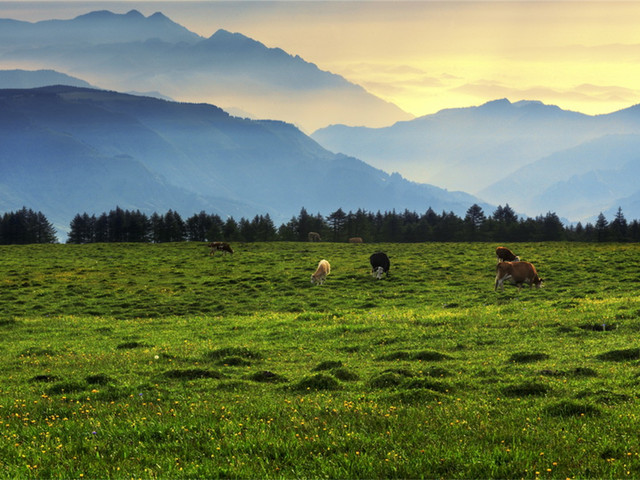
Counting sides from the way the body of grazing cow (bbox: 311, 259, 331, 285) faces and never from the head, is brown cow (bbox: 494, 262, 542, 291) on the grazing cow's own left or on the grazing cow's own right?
on the grazing cow's own left

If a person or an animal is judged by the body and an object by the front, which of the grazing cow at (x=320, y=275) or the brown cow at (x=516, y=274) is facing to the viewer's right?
the brown cow

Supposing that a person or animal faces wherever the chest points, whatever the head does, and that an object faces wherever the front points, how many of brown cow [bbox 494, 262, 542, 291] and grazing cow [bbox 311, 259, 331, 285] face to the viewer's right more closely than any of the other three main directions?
1

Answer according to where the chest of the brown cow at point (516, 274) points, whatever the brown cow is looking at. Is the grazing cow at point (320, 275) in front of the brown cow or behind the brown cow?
behind

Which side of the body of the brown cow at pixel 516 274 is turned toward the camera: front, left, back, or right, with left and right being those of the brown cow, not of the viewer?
right

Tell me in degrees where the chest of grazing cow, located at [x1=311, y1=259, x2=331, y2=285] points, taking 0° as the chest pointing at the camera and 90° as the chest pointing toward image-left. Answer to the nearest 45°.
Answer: approximately 45°
